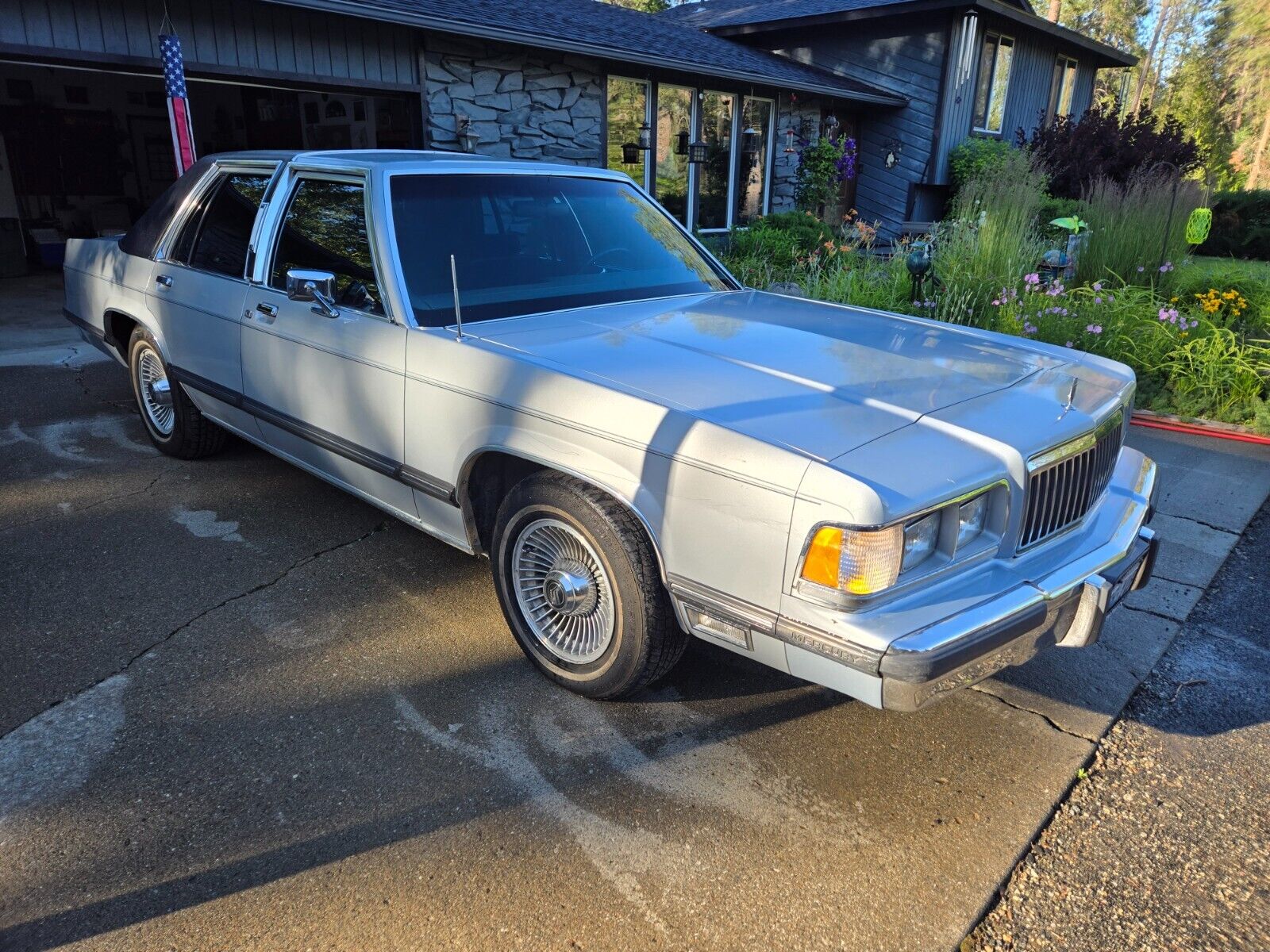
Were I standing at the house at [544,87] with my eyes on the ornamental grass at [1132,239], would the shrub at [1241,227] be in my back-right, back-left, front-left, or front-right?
front-left

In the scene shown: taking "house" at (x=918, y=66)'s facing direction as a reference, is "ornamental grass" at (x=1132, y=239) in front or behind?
in front

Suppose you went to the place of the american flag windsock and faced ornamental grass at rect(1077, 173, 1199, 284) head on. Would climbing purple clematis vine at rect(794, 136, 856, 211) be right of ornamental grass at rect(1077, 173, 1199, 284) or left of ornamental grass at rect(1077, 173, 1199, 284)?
left

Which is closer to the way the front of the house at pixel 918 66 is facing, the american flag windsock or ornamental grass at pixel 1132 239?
the ornamental grass

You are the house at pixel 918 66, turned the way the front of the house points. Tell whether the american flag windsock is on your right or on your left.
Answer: on your right

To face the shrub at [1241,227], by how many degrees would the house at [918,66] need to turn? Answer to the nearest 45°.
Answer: approximately 90° to its left

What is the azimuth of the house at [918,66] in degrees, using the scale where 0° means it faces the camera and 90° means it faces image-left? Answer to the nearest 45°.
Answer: approximately 315°
